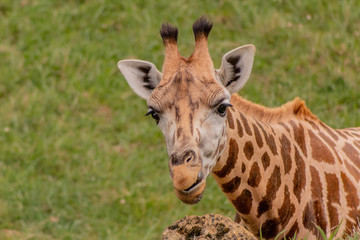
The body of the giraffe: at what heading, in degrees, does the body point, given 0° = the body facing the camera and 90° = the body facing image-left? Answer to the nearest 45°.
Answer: approximately 45°
